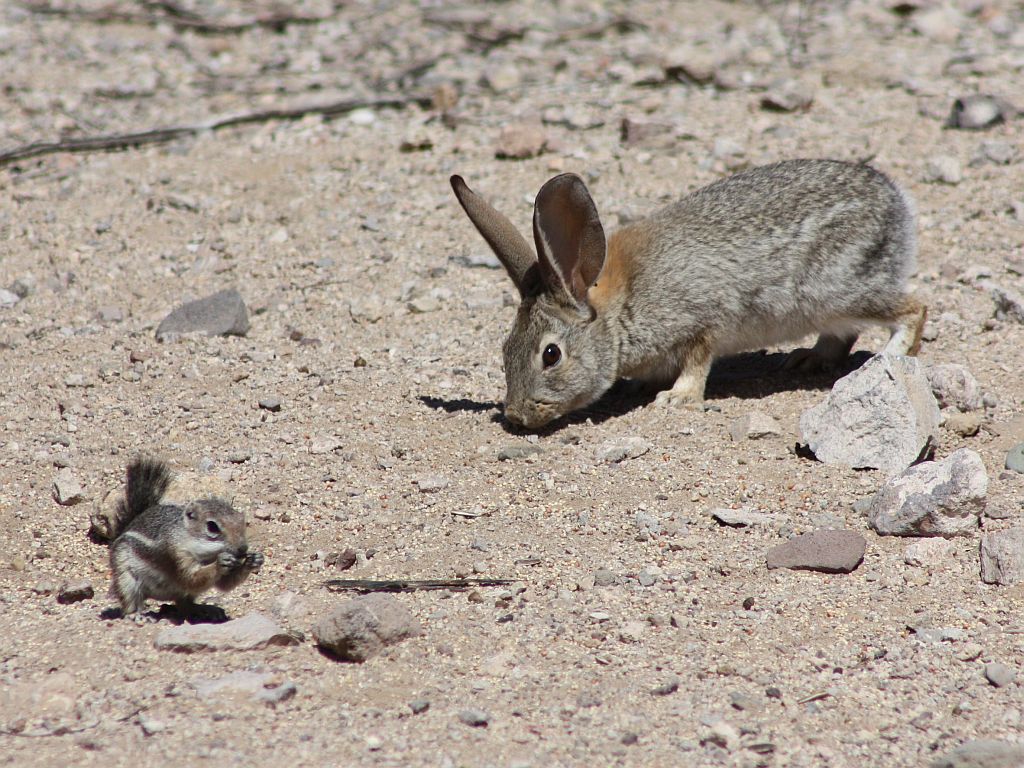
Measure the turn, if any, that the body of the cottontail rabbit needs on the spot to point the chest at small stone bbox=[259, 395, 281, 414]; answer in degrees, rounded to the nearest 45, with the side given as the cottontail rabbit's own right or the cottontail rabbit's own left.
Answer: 0° — it already faces it

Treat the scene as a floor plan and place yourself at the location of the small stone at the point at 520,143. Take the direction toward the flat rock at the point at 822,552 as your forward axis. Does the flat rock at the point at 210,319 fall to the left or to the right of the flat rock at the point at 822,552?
right

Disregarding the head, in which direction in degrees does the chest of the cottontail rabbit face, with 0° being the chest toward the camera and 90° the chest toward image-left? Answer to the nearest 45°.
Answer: approximately 90°

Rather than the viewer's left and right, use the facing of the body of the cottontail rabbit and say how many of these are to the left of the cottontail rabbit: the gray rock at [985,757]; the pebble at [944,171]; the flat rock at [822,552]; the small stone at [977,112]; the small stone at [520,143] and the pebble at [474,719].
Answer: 3

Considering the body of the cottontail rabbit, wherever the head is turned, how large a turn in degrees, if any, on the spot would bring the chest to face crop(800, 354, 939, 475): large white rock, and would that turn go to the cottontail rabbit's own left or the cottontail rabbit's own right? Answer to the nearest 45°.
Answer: approximately 135° to the cottontail rabbit's own left

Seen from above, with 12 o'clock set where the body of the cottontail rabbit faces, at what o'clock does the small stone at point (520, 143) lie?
The small stone is roughly at 2 o'clock from the cottontail rabbit.

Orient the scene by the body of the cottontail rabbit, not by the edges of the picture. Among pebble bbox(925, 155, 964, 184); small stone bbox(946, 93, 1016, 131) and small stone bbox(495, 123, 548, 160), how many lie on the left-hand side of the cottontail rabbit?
0

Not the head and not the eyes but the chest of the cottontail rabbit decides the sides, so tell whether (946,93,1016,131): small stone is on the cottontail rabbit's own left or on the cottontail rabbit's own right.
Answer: on the cottontail rabbit's own right

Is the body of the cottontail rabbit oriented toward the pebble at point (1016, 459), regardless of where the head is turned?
no

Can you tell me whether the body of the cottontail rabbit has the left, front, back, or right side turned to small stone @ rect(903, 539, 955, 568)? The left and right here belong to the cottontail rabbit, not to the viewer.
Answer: left

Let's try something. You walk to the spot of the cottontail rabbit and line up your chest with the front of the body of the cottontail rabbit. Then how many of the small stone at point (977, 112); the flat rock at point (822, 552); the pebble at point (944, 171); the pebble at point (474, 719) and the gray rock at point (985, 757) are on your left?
3

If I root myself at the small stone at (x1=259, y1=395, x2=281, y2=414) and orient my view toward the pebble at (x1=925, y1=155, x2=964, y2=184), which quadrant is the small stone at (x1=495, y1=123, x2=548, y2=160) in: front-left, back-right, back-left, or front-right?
front-left

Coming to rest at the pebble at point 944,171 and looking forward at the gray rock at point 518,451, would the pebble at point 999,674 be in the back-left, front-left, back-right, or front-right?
front-left

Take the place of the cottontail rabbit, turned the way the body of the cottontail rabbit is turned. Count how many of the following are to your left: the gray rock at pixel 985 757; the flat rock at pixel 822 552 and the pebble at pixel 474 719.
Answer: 3

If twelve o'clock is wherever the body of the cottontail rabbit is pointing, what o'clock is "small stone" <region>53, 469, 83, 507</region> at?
The small stone is roughly at 11 o'clock from the cottontail rabbit.

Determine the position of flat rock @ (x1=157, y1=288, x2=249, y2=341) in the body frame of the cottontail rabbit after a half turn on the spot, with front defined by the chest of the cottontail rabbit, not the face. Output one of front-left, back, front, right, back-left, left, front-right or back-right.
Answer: back

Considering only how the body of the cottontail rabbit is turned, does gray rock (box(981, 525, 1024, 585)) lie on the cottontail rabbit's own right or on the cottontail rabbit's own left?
on the cottontail rabbit's own left

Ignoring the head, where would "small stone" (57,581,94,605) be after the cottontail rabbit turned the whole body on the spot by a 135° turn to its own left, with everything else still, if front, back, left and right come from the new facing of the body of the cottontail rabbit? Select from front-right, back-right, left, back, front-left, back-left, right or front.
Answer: right

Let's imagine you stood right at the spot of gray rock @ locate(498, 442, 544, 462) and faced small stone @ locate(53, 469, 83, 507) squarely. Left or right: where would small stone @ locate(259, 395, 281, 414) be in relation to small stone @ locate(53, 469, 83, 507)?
right
